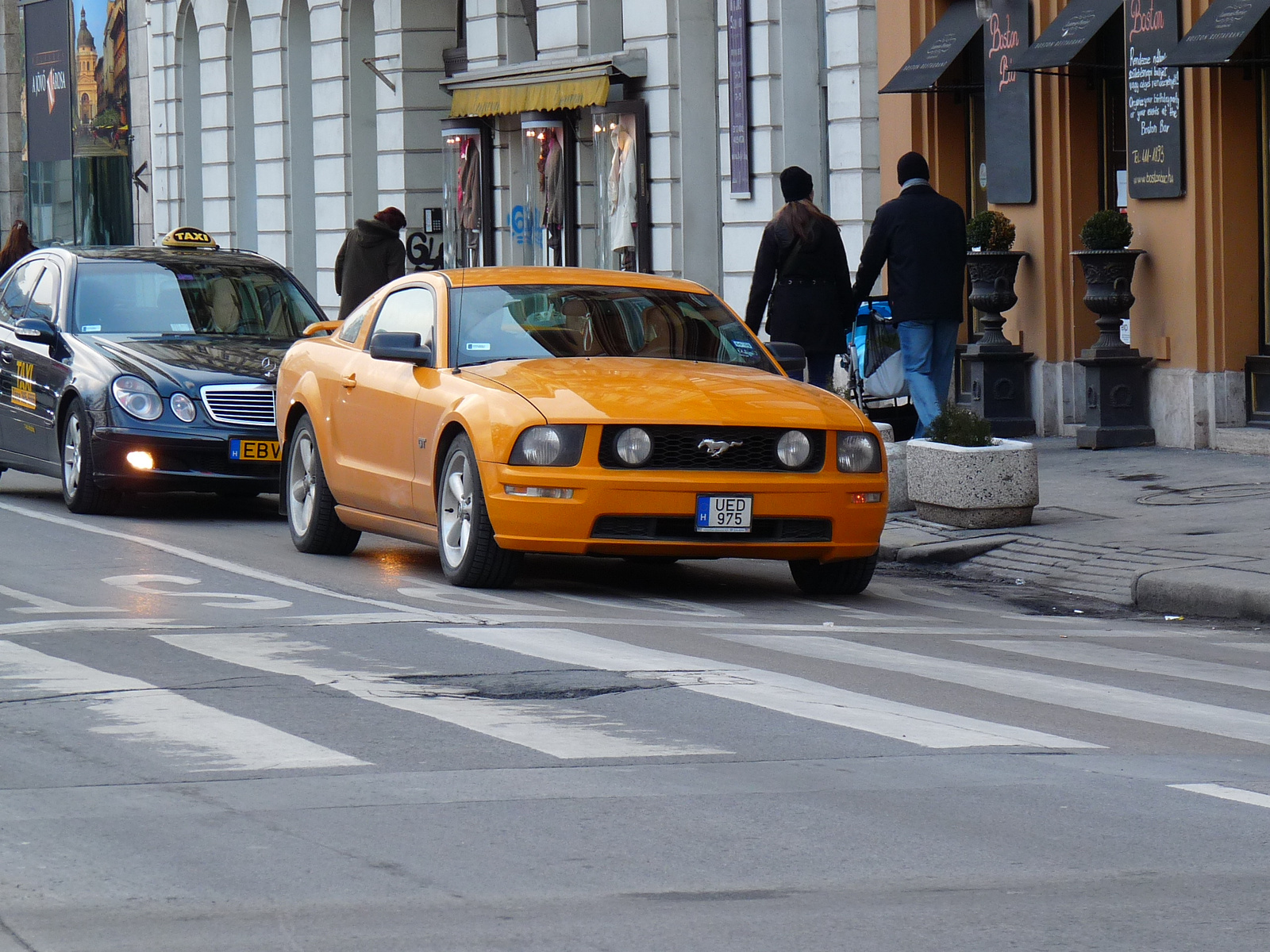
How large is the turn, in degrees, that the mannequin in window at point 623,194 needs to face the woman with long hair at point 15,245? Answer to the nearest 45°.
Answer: approximately 45° to its right

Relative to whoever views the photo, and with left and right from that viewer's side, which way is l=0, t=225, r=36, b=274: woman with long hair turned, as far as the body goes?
facing away from the viewer

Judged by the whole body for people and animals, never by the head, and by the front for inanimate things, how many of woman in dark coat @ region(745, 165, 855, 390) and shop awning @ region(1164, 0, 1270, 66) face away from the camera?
1

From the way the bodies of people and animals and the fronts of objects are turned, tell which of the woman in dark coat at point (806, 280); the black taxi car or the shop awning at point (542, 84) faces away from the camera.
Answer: the woman in dark coat

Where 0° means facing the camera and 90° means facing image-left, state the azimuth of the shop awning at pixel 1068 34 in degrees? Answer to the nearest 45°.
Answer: approximately 45°

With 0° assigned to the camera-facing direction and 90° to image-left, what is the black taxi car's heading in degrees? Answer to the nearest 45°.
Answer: approximately 315°

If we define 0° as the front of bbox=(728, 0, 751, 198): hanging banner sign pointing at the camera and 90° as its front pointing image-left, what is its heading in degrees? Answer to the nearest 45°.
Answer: approximately 45°

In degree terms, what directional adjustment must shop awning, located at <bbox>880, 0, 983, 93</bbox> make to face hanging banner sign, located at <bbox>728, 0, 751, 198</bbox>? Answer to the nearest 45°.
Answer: approximately 90° to its right

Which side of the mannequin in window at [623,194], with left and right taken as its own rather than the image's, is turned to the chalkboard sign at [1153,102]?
left

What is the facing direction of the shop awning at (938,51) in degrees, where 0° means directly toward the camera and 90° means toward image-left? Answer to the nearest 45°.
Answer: approximately 45°

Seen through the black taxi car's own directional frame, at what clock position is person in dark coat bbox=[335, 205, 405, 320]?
The person in dark coat is roughly at 8 o'clock from the black taxi car.

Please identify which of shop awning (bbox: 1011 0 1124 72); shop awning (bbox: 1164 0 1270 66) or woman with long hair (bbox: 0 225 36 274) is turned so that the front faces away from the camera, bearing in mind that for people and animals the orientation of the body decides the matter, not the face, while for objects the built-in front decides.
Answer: the woman with long hair

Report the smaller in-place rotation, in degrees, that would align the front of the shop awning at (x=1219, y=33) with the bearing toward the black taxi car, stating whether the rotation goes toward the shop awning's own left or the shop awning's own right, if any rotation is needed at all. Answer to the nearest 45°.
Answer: approximately 45° to the shop awning's own right

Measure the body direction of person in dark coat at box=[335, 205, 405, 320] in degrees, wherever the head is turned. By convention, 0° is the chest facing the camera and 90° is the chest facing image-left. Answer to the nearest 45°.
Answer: approximately 225°

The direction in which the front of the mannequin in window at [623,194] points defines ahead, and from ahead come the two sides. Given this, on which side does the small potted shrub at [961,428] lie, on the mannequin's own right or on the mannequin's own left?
on the mannequin's own left

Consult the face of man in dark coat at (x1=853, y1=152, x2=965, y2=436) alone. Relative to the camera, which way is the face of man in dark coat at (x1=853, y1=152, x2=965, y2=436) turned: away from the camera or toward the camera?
away from the camera

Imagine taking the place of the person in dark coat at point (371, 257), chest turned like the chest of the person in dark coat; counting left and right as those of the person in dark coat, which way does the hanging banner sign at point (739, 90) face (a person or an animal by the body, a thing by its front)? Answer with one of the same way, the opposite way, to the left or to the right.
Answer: the opposite way
